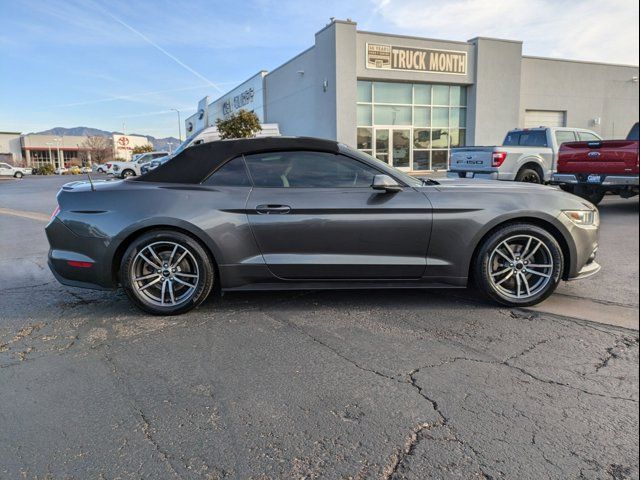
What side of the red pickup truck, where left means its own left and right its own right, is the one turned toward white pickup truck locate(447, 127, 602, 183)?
left

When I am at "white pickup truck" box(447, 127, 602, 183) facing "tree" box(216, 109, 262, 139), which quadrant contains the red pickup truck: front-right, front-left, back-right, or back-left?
back-left

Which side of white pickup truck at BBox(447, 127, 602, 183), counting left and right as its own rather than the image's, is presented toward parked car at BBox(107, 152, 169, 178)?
left

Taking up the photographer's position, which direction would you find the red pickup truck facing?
facing away from the viewer and to the right of the viewer

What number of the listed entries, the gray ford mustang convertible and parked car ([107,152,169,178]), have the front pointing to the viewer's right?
1

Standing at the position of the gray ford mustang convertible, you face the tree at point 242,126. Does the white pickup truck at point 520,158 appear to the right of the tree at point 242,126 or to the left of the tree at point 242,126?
right

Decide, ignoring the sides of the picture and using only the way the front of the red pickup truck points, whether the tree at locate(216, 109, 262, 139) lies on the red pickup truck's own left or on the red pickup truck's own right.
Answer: on the red pickup truck's own left

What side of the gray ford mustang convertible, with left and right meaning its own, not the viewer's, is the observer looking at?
right

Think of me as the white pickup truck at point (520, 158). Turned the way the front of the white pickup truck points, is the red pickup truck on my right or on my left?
on my right

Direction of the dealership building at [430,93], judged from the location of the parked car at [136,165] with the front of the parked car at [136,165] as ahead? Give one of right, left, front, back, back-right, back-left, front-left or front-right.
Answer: left

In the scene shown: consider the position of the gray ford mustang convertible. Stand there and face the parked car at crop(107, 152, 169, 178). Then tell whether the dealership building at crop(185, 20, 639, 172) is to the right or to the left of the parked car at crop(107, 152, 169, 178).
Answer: right

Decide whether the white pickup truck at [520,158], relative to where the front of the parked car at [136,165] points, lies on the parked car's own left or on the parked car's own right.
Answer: on the parked car's own left

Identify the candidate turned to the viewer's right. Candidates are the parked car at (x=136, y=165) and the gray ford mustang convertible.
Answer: the gray ford mustang convertible

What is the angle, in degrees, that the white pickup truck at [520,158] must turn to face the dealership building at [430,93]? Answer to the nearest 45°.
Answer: approximately 45° to its left
